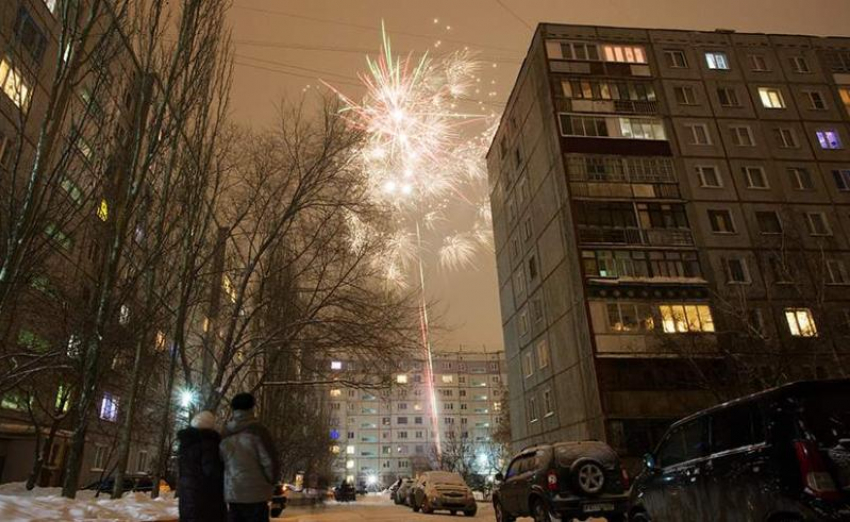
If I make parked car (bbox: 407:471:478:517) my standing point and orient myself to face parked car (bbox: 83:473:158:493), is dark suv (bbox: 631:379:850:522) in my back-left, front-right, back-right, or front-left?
back-left

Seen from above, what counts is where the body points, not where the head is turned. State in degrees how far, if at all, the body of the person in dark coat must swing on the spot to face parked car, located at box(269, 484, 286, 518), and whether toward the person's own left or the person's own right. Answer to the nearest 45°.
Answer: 0° — they already face it

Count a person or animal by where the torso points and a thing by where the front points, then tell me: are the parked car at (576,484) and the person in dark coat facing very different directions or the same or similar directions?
same or similar directions

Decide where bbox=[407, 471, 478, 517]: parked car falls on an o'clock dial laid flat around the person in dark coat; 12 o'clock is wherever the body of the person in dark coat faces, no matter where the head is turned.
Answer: The parked car is roughly at 1 o'clock from the person in dark coat.

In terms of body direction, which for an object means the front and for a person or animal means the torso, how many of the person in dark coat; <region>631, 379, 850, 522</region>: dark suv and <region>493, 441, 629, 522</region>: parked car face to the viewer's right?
0

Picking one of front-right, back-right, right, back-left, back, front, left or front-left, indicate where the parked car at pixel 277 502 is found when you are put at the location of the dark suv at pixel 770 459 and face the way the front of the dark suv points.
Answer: front

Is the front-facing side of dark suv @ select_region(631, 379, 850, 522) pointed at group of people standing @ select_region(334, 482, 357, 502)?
yes

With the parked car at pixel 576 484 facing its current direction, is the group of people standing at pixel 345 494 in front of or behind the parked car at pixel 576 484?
in front

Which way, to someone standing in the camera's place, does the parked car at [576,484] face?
facing away from the viewer and to the left of the viewer

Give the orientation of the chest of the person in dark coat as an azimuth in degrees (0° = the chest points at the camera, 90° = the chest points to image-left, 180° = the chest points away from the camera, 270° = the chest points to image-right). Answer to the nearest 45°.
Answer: approximately 180°

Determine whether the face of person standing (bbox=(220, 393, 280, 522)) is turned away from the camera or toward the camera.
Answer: away from the camera

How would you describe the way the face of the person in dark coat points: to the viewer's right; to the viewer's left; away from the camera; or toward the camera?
away from the camera

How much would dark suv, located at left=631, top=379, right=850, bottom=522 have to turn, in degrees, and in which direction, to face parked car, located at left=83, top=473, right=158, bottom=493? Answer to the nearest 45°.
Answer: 0° — it already faces it

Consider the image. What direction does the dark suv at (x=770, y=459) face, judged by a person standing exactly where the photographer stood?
facing away from the viewer and to the left of the viewer

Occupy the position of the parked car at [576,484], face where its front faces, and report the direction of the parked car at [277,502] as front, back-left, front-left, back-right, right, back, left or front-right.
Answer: front

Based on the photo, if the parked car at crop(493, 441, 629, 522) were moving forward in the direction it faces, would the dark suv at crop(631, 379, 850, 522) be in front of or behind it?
behind

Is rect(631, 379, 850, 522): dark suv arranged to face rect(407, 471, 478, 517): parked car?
yes
